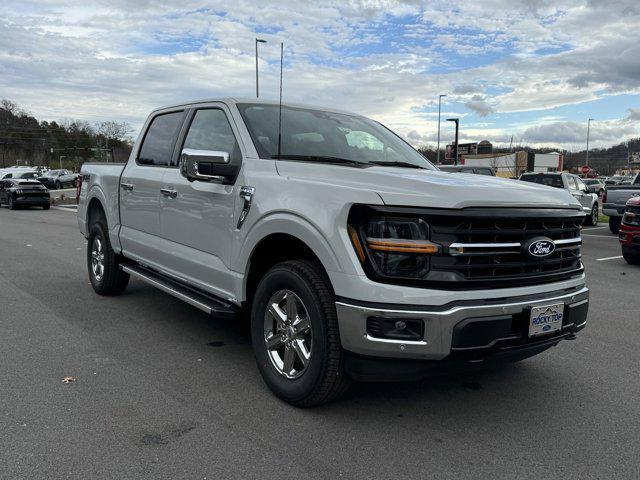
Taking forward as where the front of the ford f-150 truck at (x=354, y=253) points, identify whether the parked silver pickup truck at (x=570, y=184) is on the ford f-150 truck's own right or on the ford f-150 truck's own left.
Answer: on the ford f-150 truck's own left

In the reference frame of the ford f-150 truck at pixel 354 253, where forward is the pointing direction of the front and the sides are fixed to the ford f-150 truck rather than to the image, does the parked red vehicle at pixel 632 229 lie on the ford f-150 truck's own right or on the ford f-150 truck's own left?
on the ford f-150 truck's own left

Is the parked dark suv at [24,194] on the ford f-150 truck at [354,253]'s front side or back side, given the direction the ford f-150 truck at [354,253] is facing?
on the back side

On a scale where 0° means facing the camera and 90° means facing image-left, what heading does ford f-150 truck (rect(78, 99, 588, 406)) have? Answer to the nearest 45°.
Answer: approximately 315°
